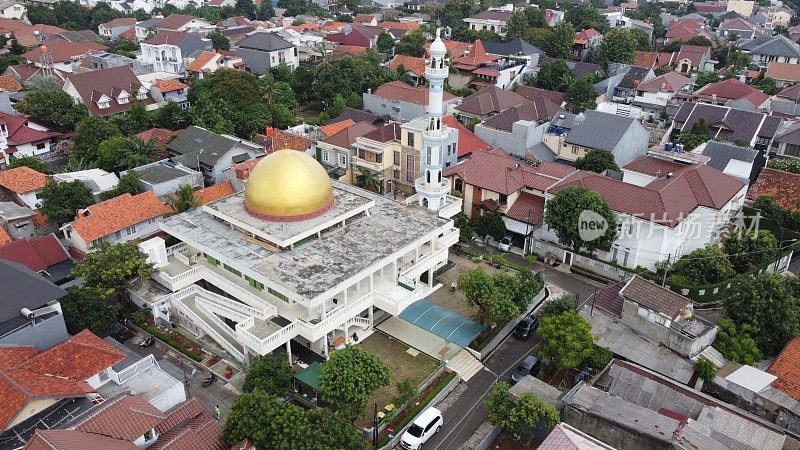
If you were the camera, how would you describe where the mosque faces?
facing the viewer and to the right of the viewer

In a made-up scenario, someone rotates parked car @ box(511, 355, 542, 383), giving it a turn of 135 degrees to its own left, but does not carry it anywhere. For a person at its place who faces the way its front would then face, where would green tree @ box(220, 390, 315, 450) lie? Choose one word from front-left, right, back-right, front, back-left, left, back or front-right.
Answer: back-right

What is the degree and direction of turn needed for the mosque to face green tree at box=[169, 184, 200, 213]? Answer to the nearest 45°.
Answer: approximately 180°

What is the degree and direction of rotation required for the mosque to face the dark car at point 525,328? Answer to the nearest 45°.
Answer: approximately 45° to its left

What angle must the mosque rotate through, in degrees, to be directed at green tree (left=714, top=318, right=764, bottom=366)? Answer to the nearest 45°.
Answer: approximately 45° to its left

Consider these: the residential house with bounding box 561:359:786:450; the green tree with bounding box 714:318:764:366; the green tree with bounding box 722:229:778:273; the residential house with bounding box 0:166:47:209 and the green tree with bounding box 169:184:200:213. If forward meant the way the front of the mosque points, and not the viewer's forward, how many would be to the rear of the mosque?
2

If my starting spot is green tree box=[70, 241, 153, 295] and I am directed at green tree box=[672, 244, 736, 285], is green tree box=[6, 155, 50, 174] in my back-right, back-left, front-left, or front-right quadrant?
back-left

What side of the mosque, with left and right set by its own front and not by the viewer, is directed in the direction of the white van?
front

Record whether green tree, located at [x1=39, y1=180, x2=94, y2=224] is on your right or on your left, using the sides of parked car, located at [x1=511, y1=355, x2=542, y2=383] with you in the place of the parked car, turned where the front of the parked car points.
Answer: on your right

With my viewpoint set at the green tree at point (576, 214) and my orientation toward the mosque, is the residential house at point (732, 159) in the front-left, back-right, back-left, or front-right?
back-right
